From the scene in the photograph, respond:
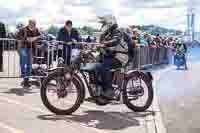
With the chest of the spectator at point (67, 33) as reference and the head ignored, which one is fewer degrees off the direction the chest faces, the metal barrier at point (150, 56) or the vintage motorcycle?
the vintage motorcycle

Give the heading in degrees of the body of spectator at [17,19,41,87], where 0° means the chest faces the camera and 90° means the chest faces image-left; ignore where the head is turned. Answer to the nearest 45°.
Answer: approximately 315°

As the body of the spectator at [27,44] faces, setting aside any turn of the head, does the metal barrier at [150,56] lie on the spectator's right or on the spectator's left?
on the spectator's left

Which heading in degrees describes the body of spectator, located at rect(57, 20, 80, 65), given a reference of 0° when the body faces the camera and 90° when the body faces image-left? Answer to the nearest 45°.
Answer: approximately 0°
